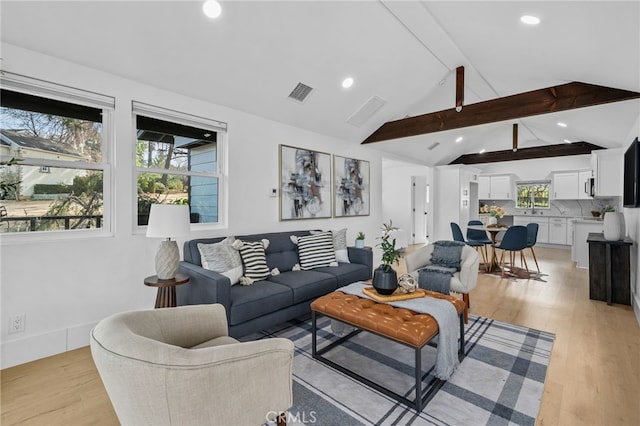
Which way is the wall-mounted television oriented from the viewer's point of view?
to the viewer's left

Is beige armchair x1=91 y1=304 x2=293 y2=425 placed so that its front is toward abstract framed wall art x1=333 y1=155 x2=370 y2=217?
yes

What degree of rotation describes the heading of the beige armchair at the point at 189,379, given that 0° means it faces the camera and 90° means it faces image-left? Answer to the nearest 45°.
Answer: approximately 225°

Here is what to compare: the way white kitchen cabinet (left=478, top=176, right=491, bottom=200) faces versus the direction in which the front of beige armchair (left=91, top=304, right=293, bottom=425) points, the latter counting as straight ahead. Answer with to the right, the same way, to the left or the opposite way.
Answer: the opposite way
